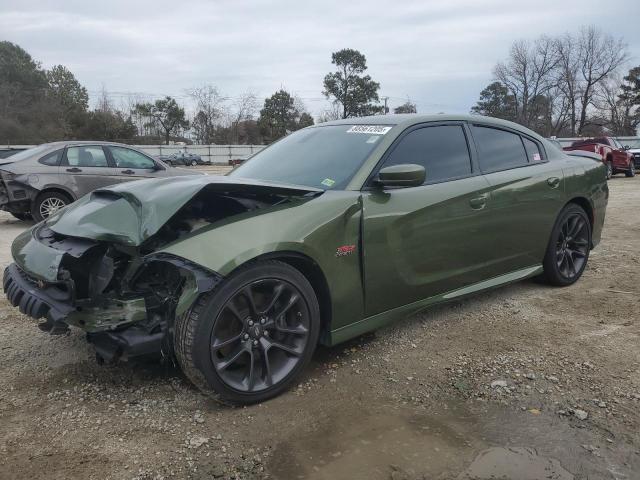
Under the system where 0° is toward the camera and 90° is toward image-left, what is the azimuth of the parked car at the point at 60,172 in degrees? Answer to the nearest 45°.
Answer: approximately 225°

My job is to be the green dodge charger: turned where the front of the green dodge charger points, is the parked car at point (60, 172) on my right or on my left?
on my right

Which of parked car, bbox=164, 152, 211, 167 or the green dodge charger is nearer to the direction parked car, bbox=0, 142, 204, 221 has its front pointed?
the parked car

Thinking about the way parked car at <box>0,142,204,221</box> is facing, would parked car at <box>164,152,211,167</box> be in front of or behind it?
in front

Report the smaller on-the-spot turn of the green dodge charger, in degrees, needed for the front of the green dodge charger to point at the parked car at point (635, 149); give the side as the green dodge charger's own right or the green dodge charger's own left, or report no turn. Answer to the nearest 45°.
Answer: approximately 180°

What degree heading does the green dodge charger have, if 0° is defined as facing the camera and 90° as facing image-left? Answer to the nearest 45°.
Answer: approximately 45°
